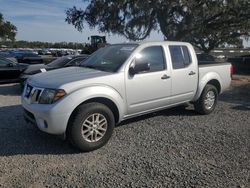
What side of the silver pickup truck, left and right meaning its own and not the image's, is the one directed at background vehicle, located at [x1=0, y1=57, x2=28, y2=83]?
right

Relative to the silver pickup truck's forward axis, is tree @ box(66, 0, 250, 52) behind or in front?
behind

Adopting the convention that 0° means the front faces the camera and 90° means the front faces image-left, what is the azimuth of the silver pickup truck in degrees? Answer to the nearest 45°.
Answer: approximately 45°
